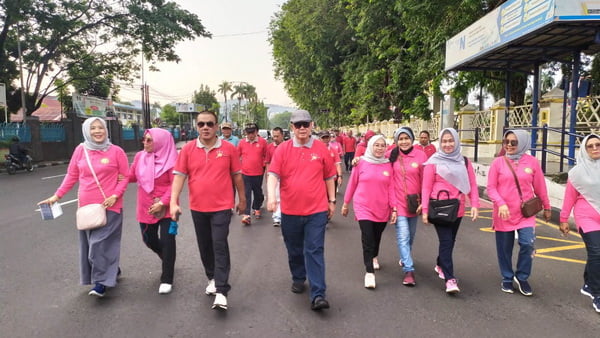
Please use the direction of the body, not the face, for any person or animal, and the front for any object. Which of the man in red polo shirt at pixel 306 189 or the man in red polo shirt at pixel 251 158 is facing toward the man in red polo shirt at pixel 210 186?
the man in red polo shirt at pixel 251 158

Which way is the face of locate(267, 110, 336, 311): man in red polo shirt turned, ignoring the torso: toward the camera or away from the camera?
toward the camera

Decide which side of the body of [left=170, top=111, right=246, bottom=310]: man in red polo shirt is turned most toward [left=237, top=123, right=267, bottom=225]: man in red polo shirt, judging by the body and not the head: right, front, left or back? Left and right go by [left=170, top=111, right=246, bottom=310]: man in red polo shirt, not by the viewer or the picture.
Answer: back

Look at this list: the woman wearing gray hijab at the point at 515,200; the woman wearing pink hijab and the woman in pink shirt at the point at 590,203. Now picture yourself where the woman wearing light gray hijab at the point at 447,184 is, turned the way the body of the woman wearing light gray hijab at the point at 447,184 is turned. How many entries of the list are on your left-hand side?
2

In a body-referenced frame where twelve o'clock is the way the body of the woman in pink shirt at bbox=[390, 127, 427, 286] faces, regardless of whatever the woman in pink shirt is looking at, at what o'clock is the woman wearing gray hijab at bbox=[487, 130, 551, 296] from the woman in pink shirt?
The woman wearing gray hijab is roughly at 9 o'clock from the woman in pink shirt.

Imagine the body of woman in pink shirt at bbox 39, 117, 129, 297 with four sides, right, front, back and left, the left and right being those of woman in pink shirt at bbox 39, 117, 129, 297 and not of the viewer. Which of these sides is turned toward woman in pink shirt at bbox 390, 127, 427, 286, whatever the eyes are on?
left

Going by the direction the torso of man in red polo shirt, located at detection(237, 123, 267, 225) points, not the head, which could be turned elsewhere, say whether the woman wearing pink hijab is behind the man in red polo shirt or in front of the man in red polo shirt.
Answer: in front

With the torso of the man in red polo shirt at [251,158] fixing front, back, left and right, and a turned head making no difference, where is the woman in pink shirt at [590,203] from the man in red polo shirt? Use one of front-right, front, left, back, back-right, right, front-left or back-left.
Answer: front-left

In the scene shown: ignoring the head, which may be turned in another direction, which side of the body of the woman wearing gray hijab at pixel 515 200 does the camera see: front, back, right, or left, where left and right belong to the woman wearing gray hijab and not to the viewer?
front

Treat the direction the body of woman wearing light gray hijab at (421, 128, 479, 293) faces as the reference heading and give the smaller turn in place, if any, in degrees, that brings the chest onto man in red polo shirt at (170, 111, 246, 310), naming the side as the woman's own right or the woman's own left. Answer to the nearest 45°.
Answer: approximately 45° to the woman's own right

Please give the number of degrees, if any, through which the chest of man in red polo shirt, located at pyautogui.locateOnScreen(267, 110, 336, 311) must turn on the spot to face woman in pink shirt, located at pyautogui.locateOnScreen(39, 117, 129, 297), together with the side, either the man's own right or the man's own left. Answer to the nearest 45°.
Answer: approximately 90° to the man's own right

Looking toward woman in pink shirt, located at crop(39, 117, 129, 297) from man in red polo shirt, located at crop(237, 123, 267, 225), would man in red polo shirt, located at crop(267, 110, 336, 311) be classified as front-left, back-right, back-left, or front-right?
front-left

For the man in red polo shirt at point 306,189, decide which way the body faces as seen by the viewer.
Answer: toward the camera

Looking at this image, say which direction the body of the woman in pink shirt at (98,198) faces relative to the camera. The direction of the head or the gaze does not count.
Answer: toward the camera
